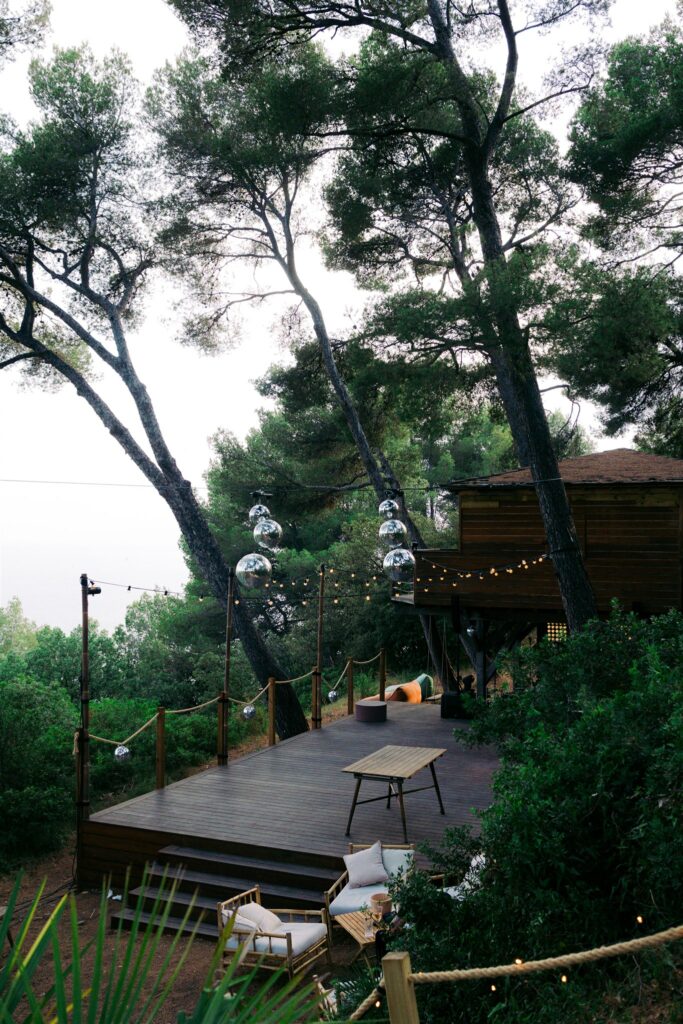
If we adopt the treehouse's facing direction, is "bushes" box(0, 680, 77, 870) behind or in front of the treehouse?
in front

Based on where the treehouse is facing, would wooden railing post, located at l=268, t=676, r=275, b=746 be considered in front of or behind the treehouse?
in front

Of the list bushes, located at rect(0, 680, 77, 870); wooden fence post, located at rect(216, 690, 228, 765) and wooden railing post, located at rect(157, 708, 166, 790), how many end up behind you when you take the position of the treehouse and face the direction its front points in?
0

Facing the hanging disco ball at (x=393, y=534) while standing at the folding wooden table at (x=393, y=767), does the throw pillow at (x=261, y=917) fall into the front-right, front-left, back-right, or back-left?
back-left
